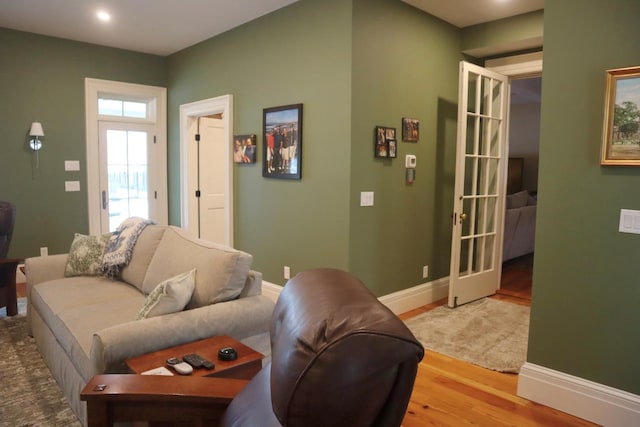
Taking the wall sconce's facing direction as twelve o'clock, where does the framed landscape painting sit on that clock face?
The framed landscape painting is roughly at 11 o'clock from the wall sconce.

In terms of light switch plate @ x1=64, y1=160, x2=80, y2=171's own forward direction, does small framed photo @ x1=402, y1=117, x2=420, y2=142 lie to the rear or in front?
in front

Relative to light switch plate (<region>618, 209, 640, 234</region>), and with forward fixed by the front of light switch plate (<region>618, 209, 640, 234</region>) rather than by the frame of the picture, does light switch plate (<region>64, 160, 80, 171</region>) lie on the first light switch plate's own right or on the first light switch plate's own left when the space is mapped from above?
on the first light switch plate's own right

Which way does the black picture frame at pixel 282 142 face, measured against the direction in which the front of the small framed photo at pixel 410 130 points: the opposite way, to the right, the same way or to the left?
to the right

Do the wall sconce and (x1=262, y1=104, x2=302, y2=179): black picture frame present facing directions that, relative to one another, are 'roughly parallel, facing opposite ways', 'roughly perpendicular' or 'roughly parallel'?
roughly perpendicular

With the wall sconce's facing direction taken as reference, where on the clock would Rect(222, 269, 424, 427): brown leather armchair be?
The brown leather armchair is roughly at 12 o'clock from the wall sconce.

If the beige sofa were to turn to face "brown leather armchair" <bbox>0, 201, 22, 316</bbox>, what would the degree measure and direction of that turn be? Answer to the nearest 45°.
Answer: approximately 90° to its right

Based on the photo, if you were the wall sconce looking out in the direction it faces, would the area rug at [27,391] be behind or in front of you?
in front

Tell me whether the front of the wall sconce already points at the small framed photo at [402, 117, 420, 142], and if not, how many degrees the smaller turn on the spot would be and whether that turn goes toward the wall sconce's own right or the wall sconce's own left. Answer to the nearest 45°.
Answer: approximately 45° to the wall sconce's own left

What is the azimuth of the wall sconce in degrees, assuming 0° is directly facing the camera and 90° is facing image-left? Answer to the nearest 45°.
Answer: approximately 0°

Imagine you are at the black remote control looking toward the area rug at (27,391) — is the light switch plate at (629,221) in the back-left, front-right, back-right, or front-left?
back-right

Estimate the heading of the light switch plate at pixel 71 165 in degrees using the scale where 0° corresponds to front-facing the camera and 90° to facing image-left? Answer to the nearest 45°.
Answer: approximately 0°

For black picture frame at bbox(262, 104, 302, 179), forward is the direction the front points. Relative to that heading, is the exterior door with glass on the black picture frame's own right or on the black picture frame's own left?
on the black picture frame's own right
